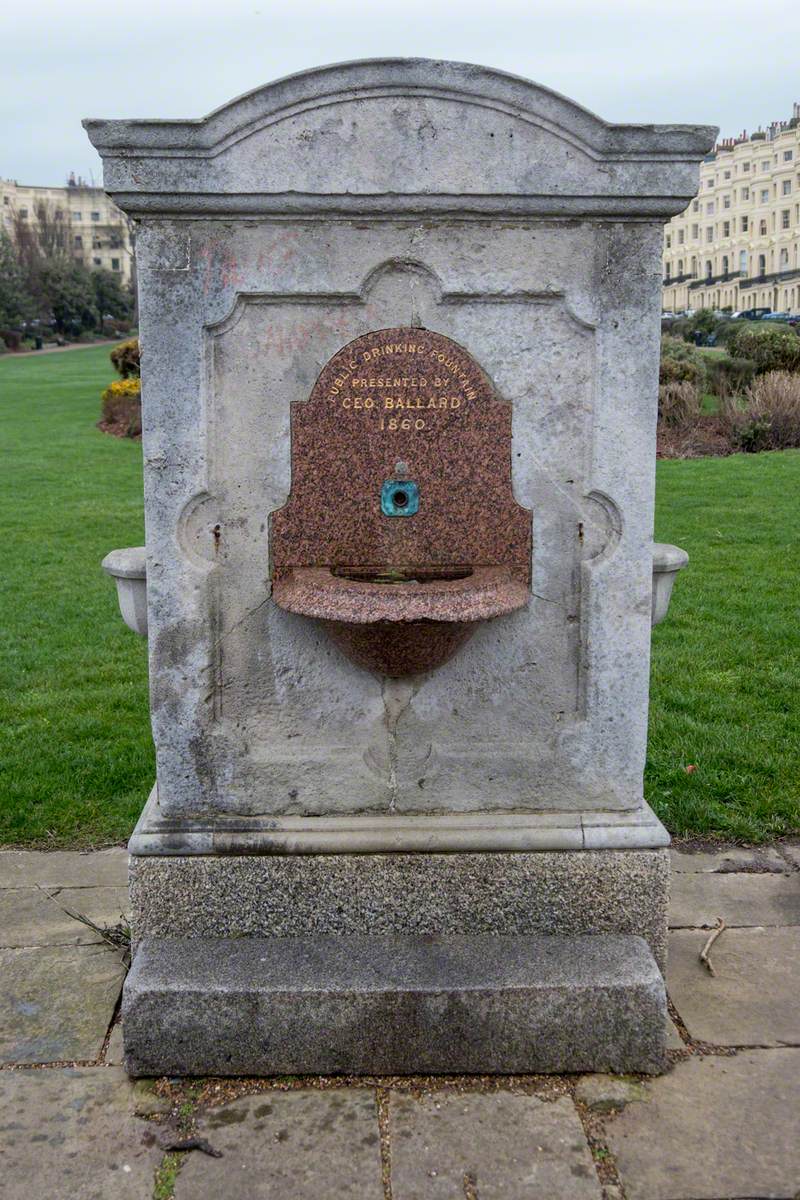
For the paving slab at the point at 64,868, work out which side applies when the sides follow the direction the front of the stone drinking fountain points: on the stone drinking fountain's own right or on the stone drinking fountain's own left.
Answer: on the stone drinking fountain's own right

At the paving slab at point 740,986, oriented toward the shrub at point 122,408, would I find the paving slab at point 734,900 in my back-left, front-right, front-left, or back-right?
front-right

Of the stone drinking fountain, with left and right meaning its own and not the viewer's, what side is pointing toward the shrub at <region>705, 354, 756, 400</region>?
back

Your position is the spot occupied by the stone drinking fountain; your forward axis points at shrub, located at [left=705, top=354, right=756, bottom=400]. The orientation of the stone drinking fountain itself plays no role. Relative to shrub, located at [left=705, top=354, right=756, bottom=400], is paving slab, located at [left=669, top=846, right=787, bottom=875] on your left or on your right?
right

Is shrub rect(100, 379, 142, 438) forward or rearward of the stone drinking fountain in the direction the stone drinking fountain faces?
rearward

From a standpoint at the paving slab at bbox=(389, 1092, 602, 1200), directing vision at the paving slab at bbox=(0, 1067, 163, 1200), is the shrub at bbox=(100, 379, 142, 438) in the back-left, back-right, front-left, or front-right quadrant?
front-right

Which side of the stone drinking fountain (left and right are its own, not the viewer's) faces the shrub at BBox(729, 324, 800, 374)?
back

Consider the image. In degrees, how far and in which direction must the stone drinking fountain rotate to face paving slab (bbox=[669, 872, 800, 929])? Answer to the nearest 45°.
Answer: approximately 135° to its left

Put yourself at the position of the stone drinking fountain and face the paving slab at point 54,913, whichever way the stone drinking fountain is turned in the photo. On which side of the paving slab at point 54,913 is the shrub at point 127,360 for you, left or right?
right

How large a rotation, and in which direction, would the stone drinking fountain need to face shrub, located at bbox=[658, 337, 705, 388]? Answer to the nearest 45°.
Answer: approximately 180°

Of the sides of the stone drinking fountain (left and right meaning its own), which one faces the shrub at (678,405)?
back

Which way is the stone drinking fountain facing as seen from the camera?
toward the camera
